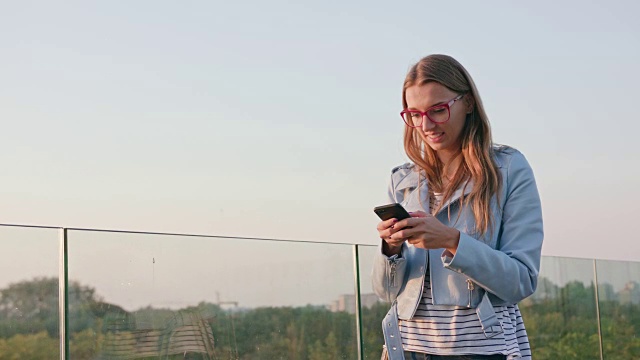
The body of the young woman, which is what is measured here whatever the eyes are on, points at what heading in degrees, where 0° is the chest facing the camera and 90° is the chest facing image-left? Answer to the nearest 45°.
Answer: approximately 45°

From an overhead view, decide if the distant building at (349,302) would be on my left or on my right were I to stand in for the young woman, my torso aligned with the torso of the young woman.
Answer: on my right

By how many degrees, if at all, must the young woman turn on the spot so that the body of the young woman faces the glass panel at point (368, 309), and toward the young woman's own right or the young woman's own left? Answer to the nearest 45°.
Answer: approximately 135° to the young woman's own right

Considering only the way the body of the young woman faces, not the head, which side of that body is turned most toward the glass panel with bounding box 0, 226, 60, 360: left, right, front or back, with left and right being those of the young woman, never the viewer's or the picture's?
right

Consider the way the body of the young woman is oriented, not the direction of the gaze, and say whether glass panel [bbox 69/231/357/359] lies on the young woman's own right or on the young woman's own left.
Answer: on the young woman's own right

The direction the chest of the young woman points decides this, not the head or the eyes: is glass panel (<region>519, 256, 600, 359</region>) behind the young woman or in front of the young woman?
behind
